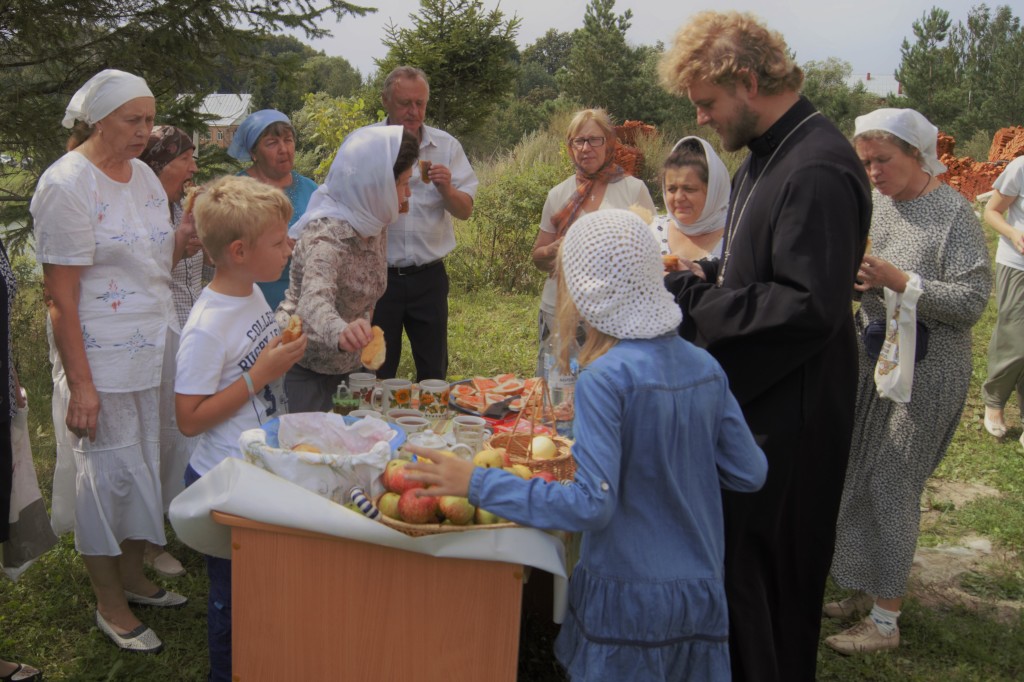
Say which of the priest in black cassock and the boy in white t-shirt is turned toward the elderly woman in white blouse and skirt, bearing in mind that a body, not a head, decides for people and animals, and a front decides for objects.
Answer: the priest in black cassock

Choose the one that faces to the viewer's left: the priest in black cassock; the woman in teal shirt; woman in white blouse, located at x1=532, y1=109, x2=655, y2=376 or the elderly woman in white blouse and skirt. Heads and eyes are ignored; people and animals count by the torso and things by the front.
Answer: the priest in black cassock

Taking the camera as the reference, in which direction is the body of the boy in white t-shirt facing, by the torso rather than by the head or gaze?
to the viewer's right

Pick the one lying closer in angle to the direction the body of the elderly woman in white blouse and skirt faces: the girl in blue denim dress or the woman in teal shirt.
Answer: the girl in blue denim dress

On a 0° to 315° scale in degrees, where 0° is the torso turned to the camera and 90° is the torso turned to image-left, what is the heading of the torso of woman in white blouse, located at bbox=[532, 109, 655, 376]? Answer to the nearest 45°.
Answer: approximately 0°

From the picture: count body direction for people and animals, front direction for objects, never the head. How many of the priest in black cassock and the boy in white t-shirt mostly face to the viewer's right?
1

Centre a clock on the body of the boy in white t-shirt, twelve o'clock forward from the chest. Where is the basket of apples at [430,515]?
The basket of apples is roughly at 2 o'clock from the boy in white t-shirt.

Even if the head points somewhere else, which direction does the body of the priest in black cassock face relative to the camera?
to the viewer's left

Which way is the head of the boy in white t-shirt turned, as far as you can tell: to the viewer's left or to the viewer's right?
to the viewer's right

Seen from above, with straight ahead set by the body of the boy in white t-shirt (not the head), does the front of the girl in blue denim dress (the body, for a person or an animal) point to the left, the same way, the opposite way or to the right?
to the left

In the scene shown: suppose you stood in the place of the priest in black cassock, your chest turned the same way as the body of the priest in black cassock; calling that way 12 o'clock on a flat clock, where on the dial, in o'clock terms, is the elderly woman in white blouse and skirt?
The elderly woman in white blouse and skirt is roughly at 12 o'clock from the priest in black cassock.

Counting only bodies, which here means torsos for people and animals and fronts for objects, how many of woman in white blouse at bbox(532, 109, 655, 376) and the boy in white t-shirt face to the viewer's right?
1

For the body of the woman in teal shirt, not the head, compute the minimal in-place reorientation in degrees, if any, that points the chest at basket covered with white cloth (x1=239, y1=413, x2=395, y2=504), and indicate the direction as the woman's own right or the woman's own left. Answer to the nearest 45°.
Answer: approximately 45° to the woman's own right

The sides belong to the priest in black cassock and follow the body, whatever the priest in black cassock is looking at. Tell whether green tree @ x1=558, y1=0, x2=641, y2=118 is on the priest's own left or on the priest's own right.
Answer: on the priest's own right

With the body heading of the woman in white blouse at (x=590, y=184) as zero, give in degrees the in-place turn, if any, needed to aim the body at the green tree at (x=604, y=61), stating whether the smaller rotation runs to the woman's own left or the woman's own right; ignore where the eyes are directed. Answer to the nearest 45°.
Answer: approximately 180°

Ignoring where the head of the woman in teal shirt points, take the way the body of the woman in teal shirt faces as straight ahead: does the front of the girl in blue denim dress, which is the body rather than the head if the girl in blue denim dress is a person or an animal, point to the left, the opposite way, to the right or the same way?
the opposite way
